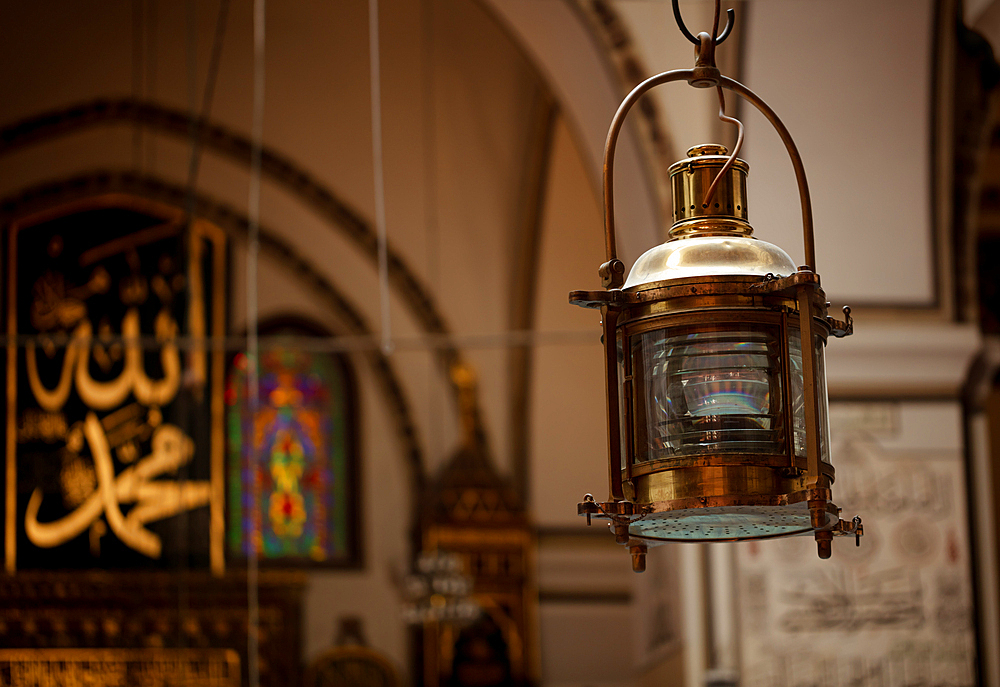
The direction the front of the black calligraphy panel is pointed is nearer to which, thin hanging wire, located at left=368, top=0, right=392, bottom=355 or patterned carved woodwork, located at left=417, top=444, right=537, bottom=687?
the thin hanging wire

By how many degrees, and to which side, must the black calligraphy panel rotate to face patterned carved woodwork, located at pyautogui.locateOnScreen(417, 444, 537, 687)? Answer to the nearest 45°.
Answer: approximately 90° to its left

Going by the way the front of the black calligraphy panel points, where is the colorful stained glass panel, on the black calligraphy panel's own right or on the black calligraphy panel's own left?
on the black calligraphy panel's own left

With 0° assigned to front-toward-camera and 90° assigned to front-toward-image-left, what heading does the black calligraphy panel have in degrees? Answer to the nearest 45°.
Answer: approximately 0°

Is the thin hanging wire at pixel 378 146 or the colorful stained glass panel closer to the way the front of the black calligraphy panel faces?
the thin hanging wire

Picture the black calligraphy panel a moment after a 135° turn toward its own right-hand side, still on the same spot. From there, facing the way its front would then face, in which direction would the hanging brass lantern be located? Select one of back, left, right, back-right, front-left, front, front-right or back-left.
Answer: back-left

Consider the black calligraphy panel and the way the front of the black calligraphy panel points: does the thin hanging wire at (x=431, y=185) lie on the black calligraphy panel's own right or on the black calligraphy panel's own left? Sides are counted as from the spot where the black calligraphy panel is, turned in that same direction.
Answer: on the black calligraphy panel's own left
